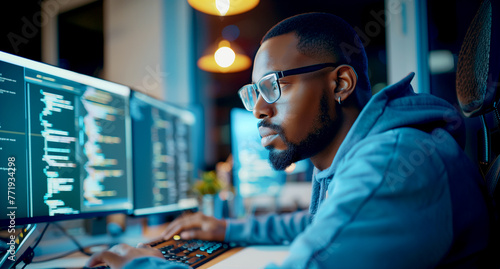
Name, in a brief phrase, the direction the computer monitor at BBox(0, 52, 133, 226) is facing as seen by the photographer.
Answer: facing the viewer and to the right of the viewer

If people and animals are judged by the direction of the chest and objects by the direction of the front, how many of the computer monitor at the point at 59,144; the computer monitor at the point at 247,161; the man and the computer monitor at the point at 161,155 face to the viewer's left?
1

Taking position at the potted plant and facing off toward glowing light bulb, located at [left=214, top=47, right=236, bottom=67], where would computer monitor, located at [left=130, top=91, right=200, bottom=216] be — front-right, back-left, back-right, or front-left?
back-left

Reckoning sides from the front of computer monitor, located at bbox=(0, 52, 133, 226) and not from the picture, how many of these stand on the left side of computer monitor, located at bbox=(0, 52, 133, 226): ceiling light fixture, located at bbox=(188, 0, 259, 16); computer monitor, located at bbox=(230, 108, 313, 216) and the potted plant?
3

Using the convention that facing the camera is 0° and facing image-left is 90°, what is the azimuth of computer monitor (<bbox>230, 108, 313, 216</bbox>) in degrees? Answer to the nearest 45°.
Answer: approximately 315°

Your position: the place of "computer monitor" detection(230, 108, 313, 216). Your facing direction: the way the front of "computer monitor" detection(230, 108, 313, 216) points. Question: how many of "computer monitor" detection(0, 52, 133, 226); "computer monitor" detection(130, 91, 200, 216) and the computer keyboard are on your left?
0

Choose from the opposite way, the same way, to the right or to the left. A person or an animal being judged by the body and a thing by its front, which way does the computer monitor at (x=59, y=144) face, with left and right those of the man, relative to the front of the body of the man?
the opposite way

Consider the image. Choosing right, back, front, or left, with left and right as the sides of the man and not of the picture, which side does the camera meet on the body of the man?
left

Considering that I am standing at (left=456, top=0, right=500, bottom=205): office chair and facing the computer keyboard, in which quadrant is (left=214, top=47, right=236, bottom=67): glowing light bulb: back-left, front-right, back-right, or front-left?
front-right

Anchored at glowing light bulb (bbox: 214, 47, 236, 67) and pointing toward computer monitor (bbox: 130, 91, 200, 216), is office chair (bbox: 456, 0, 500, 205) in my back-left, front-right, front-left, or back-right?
front-left

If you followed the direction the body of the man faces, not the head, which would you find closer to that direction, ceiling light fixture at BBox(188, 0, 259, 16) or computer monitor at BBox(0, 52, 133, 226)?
the computer monitor

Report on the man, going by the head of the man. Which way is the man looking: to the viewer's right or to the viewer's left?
to the viewer's left

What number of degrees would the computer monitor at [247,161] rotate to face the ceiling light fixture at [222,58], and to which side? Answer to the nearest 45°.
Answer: approximately 135° to its left

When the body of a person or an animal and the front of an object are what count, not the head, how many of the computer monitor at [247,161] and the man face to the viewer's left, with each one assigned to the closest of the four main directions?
1
